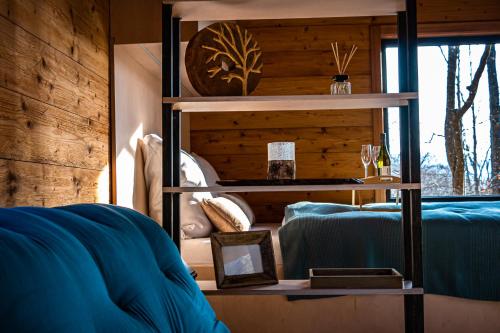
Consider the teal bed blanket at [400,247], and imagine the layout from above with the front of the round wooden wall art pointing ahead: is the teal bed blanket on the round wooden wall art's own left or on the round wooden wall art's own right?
on the round wooden wall art's own left

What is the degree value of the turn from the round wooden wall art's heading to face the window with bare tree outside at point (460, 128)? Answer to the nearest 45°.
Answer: approximately 135° to its left

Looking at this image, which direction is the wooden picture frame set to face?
toward the camera

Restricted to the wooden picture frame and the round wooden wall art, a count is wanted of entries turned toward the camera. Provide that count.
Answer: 2

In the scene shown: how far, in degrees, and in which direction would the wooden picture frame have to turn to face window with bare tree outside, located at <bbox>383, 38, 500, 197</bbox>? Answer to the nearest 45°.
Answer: approximately 135° to its left

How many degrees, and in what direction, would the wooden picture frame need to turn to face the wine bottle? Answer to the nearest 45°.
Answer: approximately 135° to its left

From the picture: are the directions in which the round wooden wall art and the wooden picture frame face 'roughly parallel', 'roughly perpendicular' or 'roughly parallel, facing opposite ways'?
roughly parallel

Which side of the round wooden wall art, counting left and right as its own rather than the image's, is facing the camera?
front
